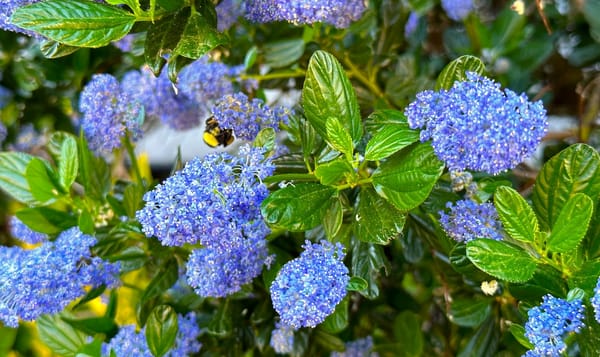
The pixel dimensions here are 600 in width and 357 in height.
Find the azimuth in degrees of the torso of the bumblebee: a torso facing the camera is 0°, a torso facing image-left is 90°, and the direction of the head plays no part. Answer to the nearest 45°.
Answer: approximately 90°
